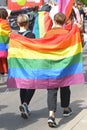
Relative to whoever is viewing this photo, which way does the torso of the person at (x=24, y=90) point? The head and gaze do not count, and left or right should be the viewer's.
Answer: facing away from the viewer

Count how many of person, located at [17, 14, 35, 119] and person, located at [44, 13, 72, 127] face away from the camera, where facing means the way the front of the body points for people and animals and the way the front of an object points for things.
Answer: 2

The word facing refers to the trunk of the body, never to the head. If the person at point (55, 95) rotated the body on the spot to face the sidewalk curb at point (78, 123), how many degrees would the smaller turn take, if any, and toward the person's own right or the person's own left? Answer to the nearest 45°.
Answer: approximately 135° to the person's own right

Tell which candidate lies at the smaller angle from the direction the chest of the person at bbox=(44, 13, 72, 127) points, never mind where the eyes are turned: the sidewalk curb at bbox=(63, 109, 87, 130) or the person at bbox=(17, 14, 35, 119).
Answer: the person

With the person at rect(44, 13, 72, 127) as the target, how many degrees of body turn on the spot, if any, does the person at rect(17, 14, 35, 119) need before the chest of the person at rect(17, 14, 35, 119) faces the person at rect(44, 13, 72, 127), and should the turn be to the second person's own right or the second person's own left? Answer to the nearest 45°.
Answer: approximately 135° to the second person's own right

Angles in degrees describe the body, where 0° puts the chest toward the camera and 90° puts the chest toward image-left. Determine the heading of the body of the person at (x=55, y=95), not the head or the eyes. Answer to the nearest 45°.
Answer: approximately 180°

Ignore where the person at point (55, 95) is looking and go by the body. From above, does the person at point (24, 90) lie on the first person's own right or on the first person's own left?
on the first person's own left

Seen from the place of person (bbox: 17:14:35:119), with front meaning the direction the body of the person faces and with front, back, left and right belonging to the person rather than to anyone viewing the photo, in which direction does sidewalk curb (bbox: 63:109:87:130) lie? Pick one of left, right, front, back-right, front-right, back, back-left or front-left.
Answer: back-right

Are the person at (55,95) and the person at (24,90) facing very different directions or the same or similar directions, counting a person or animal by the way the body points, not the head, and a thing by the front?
same or similar directions
